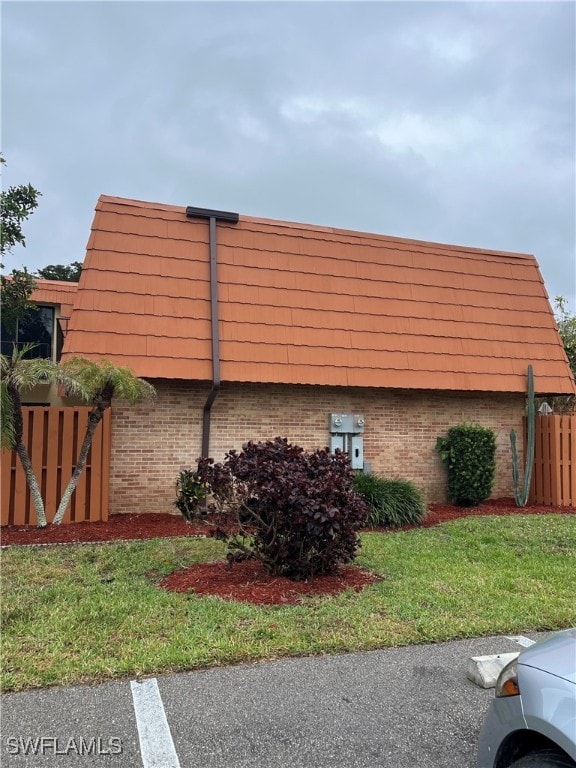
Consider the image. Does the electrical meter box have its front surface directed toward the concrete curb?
yes

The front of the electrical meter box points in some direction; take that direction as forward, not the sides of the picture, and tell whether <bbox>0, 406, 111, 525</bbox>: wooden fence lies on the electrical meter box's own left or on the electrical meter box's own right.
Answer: on the electrical meter box's own right

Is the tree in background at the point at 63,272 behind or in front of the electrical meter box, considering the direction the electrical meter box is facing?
behind

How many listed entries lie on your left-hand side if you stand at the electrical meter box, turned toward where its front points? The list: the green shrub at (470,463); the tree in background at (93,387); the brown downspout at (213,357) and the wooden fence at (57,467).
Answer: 1

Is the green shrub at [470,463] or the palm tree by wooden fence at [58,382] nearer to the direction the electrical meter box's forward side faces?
the palm tree by wooden fence

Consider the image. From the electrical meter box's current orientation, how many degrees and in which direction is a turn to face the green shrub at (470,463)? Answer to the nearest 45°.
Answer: approximately 90° to its left

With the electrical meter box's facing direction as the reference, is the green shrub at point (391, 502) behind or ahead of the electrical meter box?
ahead

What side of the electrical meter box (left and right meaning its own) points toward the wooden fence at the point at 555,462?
left

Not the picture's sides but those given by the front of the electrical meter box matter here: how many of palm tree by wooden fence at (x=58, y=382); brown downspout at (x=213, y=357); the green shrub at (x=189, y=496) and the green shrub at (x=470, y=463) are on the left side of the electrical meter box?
1

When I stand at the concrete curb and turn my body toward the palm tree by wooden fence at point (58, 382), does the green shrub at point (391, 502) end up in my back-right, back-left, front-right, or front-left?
front-right

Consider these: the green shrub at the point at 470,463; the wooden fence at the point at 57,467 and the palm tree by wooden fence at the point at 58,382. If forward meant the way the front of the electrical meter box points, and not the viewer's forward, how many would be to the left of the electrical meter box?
1

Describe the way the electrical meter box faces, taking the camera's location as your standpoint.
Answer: facing the viewer

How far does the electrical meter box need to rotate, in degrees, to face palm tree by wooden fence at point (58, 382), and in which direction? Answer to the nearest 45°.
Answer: approximately 45° to its right

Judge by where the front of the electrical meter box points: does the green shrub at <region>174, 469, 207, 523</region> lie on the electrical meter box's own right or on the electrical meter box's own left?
on the electrical meter box's own right

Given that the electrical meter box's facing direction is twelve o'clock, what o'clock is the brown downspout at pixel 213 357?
The brown downspout is roughly at 2 o'clock from the electrical meter box.
